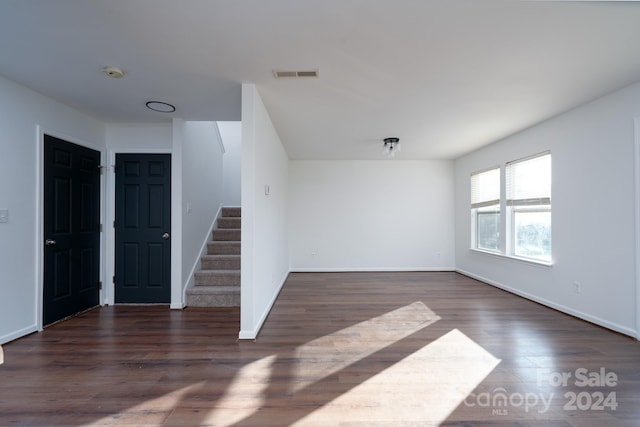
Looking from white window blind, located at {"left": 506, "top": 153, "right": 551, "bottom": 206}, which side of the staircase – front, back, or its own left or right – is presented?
left

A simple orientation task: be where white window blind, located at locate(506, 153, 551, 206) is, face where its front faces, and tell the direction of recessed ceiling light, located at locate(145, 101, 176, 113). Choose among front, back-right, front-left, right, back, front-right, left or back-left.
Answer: front

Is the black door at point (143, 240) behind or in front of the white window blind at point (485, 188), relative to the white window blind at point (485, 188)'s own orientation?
in front

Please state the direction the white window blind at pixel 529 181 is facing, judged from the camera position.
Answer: facing the viewer and to the left of the viewer

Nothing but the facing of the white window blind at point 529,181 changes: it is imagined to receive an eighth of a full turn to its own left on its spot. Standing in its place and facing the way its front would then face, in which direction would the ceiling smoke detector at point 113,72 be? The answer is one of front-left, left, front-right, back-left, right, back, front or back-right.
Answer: front-right

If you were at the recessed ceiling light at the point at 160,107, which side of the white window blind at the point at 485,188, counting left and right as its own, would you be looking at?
front

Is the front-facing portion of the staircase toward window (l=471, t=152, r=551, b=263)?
no

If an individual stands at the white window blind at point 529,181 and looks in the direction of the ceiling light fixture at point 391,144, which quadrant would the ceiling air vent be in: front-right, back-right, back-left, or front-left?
front-left

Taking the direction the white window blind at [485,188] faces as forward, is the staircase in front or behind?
in front

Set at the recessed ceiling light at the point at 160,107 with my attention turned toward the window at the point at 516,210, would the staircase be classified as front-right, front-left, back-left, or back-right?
front-left

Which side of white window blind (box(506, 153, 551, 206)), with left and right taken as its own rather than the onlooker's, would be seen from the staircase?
front

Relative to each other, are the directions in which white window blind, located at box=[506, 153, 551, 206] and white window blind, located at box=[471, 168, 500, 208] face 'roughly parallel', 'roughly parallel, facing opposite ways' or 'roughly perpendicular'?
roughly parallel

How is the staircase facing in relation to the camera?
toward the camera

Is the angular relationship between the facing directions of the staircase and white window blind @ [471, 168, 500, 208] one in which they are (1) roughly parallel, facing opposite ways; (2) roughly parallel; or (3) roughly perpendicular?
roughly perpendicular

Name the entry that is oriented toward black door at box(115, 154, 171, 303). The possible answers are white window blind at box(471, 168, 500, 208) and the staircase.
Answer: the white window blind
